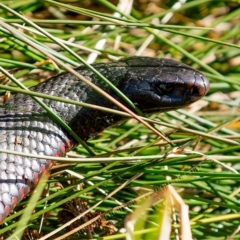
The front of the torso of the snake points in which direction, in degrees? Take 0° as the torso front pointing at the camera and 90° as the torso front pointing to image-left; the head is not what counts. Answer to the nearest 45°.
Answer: approximately 270°
